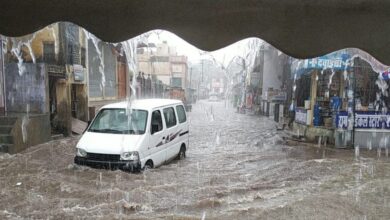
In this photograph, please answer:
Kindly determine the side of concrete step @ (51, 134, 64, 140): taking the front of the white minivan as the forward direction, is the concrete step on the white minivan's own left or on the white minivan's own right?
on the white minivan's own right

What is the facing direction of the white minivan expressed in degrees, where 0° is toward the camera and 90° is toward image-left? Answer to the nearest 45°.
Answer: approximately 45°
